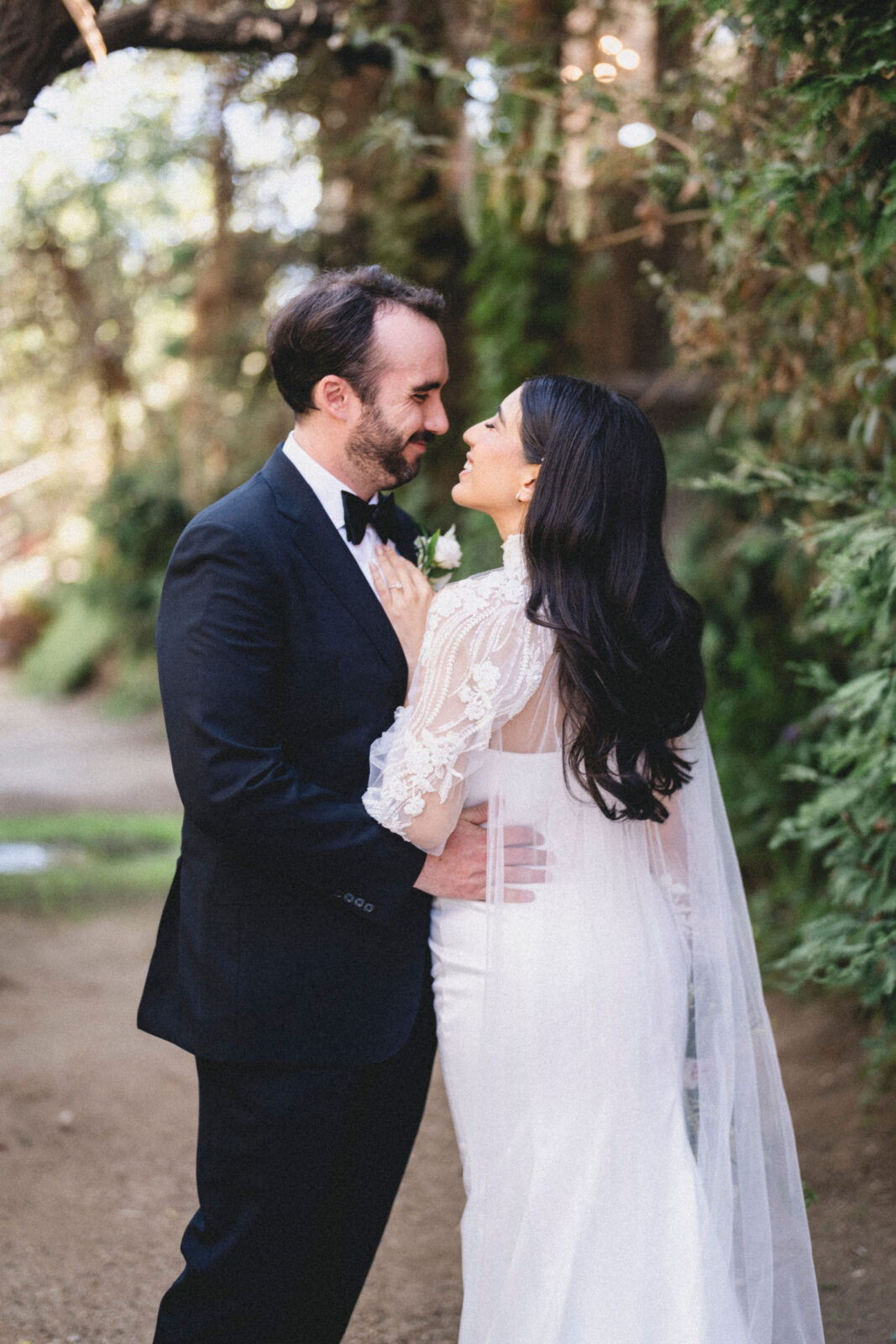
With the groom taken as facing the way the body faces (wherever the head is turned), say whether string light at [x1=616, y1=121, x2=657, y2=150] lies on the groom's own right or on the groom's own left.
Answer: on the groom's own left

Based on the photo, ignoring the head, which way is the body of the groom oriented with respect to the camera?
to the viewer's right

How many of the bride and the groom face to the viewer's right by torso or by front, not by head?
1

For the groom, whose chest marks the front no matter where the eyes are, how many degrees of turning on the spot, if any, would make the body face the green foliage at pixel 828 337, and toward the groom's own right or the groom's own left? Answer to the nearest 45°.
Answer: approximately 45° to the groom's own left

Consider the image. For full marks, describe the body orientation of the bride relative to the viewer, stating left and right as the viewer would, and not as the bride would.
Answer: facing away from the viewer and to the left of the viewer

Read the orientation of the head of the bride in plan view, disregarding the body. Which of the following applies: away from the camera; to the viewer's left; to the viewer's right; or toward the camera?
to the viewer's left

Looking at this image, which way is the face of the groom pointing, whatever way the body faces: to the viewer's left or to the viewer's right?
to the viewer's right

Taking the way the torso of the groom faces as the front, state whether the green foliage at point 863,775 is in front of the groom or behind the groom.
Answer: in front
